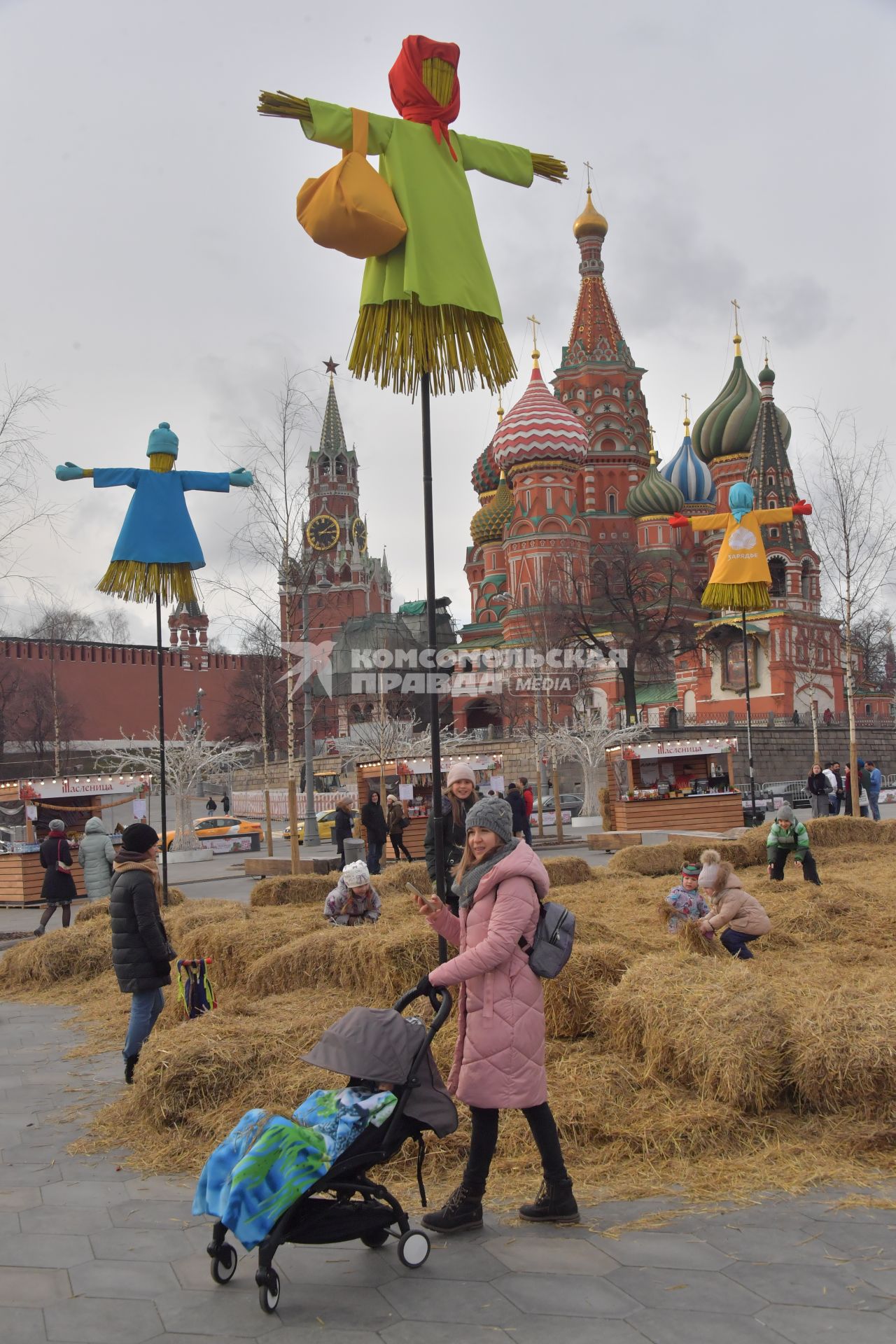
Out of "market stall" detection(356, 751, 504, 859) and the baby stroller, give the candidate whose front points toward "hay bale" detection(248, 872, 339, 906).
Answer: the market stall

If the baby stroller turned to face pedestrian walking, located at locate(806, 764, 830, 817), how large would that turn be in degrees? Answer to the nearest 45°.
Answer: approximately 180°

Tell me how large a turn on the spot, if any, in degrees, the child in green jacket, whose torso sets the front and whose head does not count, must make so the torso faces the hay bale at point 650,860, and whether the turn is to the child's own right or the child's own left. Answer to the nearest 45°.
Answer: approximately 135° to the child's own right

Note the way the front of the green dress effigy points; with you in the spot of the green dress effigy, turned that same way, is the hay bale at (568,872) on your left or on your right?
on your left
